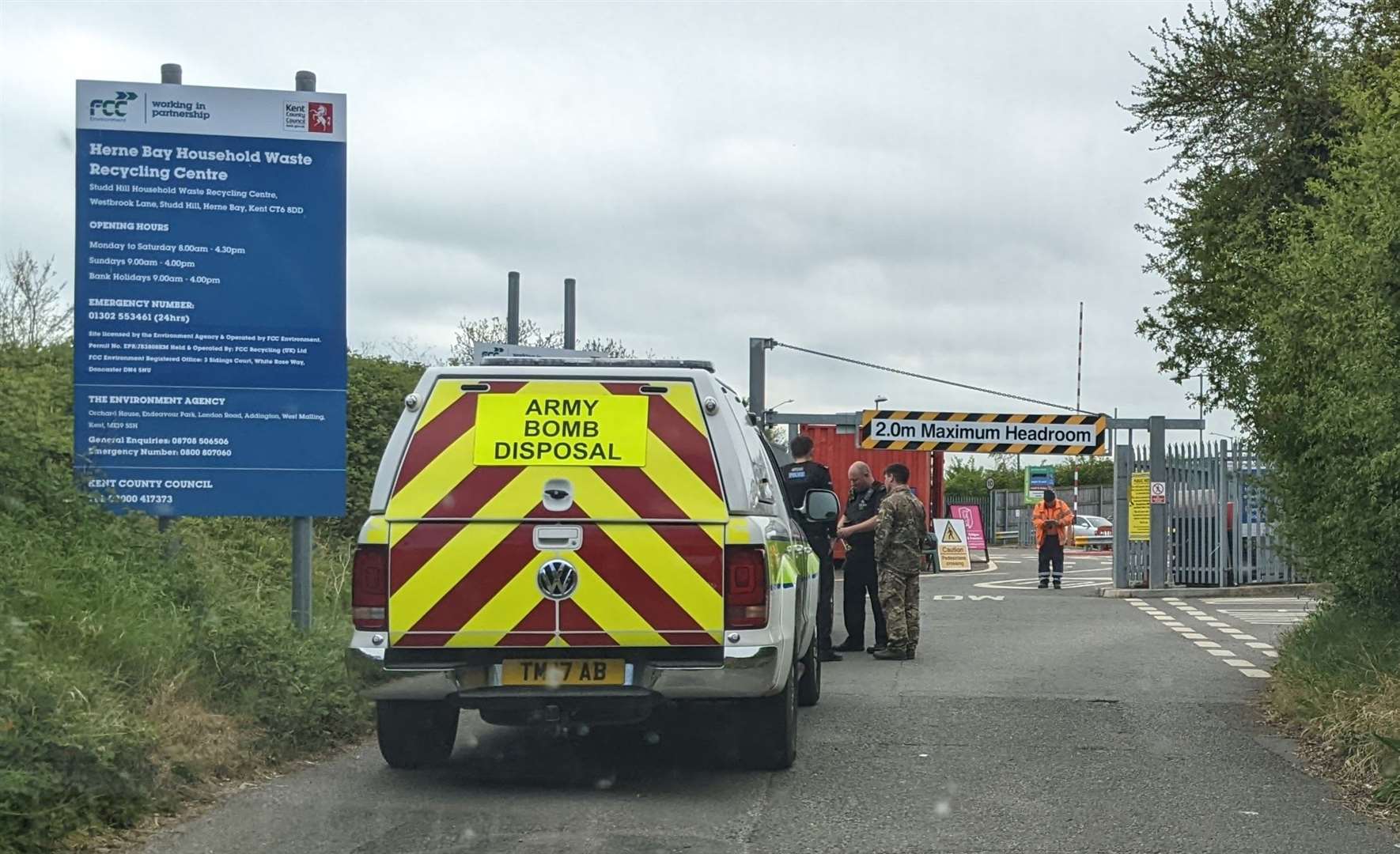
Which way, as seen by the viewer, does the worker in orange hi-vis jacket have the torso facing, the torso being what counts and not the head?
toward the camera

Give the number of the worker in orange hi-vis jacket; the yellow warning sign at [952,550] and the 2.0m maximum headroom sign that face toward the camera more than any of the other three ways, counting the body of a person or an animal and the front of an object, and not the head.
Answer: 3

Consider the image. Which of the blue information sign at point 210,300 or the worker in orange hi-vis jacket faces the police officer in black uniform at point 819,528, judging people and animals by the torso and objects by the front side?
the worker in orange hi-vis jacket

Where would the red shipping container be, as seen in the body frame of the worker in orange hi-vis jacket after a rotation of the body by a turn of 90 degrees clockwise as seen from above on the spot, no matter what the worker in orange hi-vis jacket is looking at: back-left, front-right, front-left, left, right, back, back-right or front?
front-right

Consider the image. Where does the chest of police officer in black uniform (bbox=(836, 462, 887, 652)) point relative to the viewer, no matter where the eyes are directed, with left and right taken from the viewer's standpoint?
facing the viewer and to the left of the viewer

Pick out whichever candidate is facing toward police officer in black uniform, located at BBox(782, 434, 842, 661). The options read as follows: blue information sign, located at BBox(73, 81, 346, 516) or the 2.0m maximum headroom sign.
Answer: the 2.0m maximum headroom sign

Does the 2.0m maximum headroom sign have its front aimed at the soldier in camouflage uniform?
yes

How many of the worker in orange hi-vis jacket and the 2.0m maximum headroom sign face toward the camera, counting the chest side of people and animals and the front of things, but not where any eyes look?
2

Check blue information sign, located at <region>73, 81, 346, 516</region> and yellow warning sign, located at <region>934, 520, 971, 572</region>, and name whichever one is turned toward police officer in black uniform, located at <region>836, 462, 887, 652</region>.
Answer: the yellow warning sign

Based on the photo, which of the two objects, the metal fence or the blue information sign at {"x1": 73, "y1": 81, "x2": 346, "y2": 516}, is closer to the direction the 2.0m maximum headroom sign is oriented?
the blue information sign

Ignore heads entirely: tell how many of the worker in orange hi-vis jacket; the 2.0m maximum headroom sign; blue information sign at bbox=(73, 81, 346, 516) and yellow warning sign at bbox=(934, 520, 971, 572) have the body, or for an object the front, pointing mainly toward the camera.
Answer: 4

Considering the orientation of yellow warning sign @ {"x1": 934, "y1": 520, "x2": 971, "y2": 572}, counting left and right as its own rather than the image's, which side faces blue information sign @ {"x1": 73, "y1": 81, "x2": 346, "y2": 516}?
front

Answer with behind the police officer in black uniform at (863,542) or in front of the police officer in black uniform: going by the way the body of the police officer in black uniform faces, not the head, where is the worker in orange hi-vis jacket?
behind

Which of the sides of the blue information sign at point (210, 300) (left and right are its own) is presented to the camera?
front
